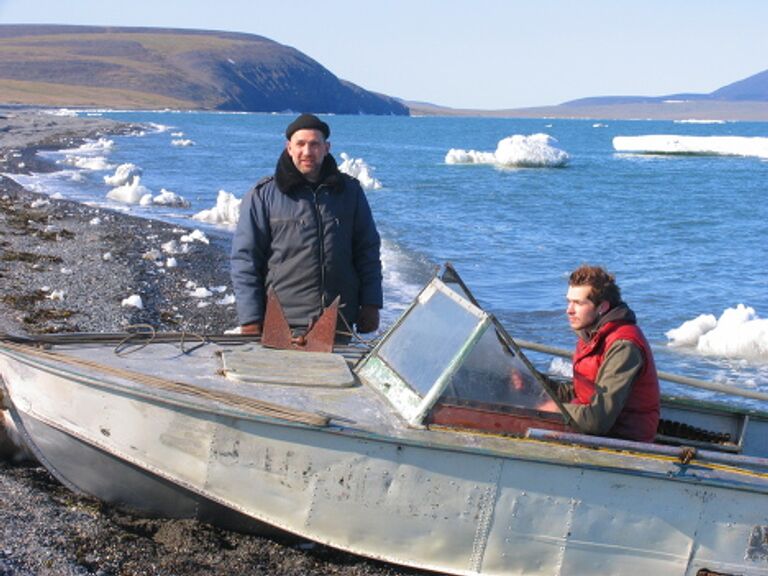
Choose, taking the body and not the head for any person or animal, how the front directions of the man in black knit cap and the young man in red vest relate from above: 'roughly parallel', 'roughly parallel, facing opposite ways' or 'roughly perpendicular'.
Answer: roughly perpendicular

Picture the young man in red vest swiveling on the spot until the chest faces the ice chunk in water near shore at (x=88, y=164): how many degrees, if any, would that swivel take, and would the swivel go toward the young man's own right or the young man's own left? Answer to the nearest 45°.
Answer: approximately 45° to the young man's own right

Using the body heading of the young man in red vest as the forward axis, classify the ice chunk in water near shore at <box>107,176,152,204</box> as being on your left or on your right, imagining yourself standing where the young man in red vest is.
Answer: on your right

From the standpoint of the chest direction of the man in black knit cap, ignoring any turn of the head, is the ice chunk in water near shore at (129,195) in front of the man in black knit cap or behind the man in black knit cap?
behind

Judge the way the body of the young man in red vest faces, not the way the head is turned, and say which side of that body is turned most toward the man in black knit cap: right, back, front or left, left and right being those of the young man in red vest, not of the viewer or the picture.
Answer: front

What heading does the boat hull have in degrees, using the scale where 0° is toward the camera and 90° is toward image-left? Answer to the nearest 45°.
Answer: approximately 90°

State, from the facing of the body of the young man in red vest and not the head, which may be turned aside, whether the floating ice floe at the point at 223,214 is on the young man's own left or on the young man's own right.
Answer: on the young man's own right

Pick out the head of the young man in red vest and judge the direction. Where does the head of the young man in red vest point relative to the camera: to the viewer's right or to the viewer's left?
to the viewer's left

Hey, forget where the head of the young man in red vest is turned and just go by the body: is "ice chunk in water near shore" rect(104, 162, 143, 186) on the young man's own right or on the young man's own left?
on the young man's own right

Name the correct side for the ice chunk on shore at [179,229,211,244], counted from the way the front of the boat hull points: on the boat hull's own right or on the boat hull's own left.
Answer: on the boat hull's own right

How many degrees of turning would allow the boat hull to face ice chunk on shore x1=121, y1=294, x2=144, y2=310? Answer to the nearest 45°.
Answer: approximately 45° to its right

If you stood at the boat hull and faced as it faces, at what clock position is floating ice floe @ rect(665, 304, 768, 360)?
The floating ice floe is roughly at 4 o'clock from the boat hull.

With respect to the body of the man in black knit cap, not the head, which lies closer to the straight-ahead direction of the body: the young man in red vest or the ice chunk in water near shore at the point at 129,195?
the young man in red vest

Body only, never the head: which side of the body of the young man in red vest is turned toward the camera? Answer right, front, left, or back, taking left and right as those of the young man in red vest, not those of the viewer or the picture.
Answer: left
